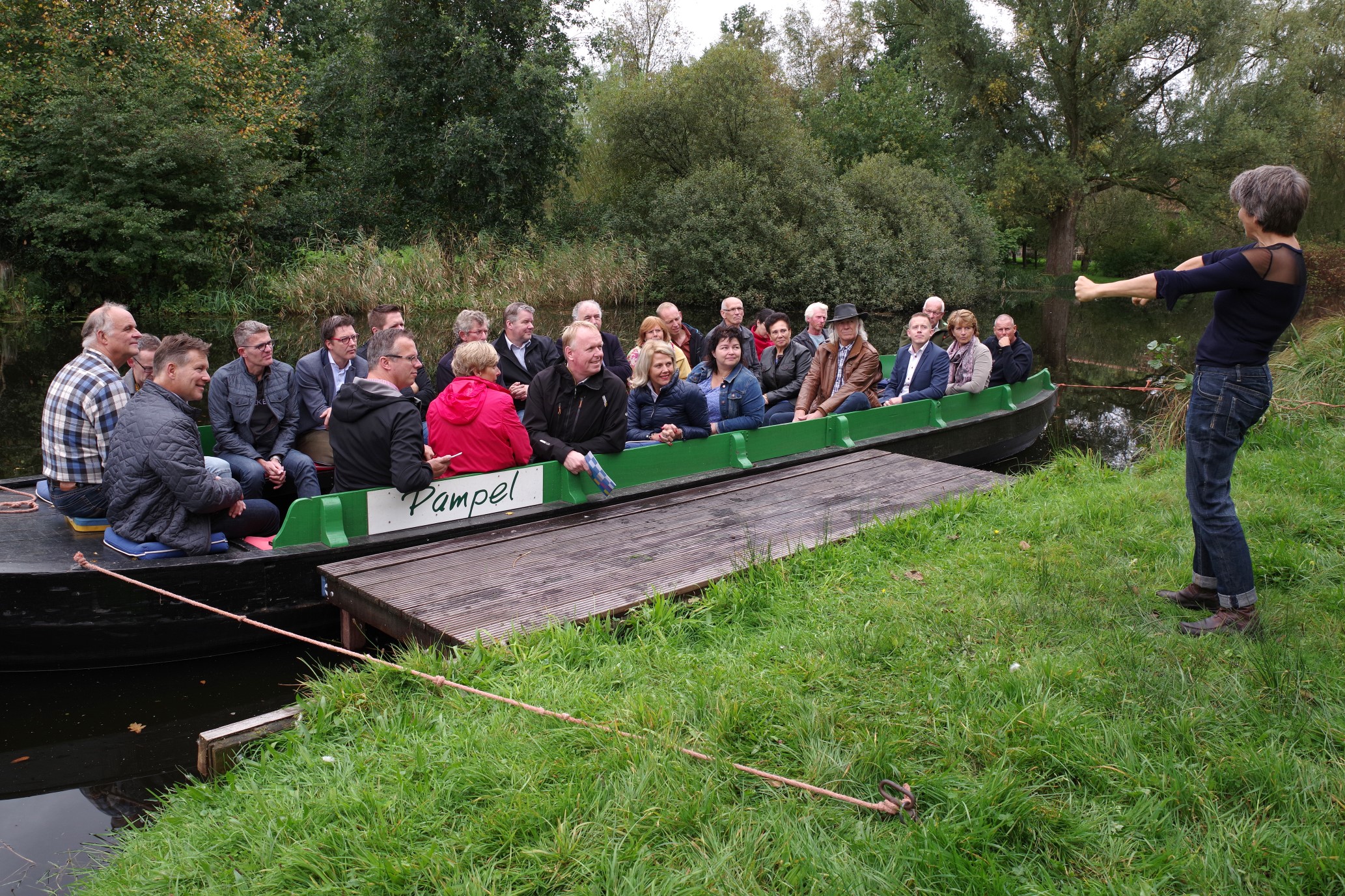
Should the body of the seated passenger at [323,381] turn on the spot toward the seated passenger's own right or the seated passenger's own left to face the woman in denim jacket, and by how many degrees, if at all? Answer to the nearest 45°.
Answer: approximately 45° to the seated passenger's own left

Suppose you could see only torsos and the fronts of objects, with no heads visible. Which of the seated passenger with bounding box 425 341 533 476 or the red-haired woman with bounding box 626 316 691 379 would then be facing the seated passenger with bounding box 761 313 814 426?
the seated passenger with bounding box 425 341 533 476

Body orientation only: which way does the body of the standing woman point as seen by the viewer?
to the viewer's left

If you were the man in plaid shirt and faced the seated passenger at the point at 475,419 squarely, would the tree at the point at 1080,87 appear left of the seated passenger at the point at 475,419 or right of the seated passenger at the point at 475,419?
left

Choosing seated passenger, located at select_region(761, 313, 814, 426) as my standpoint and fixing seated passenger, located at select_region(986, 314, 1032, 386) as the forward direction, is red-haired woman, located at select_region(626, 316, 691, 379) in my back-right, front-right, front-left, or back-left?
back-left

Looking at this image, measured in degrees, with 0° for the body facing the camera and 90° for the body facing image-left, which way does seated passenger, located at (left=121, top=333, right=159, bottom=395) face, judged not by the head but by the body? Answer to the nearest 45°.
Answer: approximately 270°

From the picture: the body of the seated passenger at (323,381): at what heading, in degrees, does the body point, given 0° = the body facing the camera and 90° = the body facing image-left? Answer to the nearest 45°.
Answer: approximately 315°

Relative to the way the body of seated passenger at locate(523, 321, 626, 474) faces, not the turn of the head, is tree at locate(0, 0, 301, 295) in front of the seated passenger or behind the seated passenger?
behind
